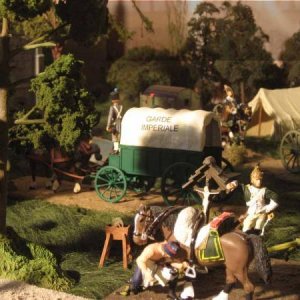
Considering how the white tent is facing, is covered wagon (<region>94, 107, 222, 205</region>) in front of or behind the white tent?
in front

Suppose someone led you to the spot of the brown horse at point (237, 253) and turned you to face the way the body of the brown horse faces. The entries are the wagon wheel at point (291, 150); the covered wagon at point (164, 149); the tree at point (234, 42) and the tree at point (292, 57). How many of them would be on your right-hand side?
4

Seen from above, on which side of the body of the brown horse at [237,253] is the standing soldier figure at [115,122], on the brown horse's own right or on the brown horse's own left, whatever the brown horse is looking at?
on the brown horse's own right

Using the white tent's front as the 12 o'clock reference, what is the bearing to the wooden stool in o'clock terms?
The wooden stool is roughly at 11 o'clock from the white tent.

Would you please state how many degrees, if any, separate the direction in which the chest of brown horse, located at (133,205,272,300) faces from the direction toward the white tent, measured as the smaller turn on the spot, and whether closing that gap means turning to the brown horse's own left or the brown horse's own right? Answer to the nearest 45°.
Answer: approximately 90° to the brown horse's own right

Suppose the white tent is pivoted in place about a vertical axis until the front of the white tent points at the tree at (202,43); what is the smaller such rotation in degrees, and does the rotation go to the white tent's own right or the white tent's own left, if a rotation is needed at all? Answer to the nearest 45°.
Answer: approximately 90° to the white tent's own right

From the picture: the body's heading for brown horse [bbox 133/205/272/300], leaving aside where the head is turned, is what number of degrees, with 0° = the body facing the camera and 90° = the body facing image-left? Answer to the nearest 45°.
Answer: approximately 90°

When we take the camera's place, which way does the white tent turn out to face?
facing the viewer and to the left of the viewer
